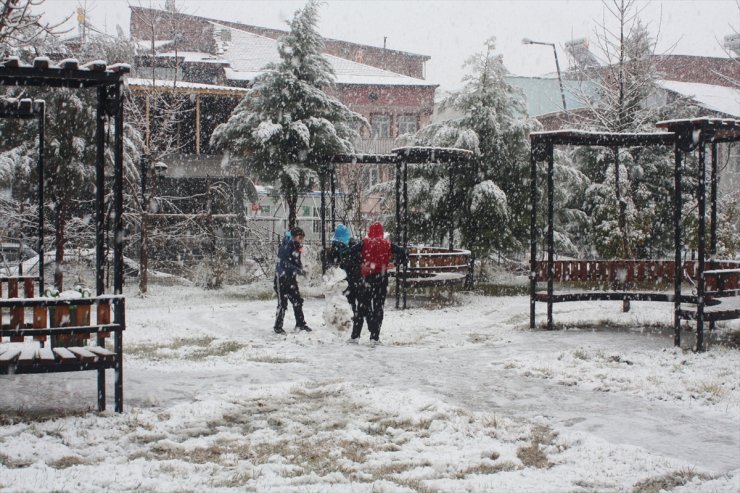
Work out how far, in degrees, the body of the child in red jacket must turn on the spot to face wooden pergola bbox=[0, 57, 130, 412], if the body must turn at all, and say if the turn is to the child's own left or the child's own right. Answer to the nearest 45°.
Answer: approximately 135° to the child's own left

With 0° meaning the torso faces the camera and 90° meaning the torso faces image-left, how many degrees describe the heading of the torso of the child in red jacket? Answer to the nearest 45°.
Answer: approximately 180°

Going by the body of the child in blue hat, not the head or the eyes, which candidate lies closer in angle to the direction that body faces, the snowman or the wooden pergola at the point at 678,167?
the snowman

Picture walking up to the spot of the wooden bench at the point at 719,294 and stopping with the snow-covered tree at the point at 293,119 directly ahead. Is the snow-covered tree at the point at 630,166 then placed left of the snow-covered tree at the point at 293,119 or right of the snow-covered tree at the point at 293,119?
right

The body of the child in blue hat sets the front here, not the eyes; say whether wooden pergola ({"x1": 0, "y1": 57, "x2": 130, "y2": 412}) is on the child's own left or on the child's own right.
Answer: on the child's own left

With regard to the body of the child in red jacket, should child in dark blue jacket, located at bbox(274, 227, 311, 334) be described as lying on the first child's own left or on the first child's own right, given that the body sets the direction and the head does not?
on the first child's own left

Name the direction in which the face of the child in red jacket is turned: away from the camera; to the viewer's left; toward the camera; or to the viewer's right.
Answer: away from the camera

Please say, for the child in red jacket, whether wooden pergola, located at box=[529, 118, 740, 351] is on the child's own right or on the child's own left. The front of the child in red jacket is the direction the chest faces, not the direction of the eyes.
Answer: on the child's own right

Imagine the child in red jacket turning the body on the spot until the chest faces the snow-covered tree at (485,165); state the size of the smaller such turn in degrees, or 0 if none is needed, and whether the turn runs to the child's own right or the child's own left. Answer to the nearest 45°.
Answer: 0° — they already face it

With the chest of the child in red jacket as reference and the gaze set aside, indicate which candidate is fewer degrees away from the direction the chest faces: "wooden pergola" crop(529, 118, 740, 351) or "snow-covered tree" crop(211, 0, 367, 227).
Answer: the snow-covered tree

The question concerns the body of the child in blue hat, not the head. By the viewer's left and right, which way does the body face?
facing to the left of the viewer
